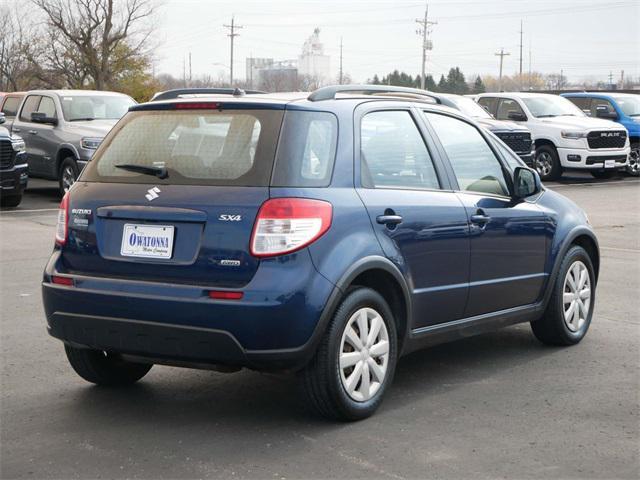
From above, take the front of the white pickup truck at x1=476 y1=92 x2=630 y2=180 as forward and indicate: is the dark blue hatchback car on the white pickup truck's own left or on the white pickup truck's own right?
on the white pickup truck's own right

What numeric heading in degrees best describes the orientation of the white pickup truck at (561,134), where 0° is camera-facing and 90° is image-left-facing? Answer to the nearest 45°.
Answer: approximately 315°

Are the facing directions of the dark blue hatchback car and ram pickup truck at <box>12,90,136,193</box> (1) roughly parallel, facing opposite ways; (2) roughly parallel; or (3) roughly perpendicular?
roughly perpendicular

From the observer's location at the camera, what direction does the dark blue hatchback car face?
facing away from the viewer and to the right of the viewer

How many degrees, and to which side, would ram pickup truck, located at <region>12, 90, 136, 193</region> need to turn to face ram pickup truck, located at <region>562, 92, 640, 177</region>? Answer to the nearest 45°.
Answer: approximately 45° to its left

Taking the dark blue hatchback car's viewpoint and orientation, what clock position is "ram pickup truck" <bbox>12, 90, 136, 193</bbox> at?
The ram pickup truck is roughly at 10 o'clock from the dark blue hatchback car.
